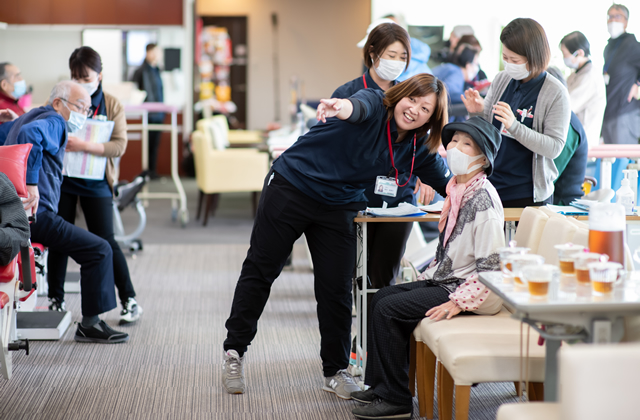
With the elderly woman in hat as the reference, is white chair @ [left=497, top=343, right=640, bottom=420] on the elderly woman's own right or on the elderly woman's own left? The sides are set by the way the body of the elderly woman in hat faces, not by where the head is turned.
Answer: on the elderly woman's own left

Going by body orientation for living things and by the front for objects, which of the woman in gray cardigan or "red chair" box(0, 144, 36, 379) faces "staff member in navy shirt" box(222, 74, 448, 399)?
the woman in gray cardigan

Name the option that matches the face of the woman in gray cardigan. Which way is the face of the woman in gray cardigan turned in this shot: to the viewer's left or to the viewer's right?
to the viewer's left

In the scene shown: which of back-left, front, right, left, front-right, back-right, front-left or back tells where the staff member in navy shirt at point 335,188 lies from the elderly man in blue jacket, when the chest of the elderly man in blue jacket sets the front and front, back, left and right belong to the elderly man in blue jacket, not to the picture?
front-right

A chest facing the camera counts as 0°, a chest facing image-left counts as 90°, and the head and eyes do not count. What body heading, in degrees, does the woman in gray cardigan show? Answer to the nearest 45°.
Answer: approximately 45°

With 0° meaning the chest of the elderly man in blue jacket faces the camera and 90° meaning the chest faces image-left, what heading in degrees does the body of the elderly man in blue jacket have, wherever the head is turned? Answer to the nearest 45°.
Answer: approximately 270°

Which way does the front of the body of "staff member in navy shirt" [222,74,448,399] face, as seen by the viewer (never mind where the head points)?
toward the camera

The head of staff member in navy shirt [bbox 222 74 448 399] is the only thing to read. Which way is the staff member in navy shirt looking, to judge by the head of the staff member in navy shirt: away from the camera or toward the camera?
toward the camera

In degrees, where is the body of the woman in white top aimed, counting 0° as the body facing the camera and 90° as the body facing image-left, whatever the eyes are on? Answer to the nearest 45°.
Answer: approximately 90°
